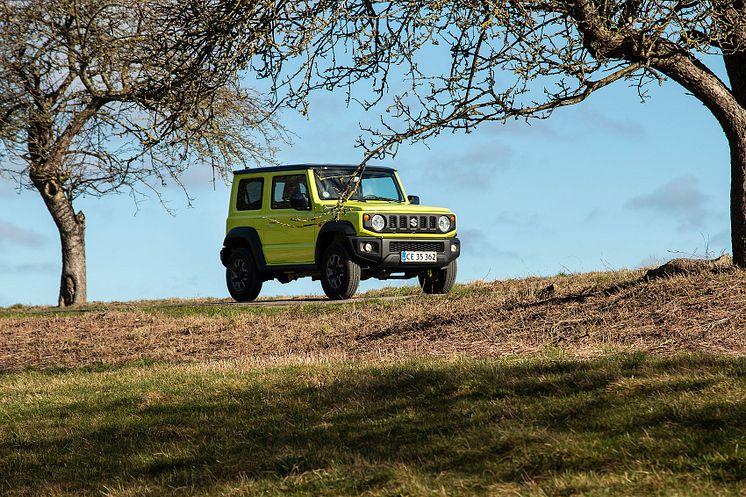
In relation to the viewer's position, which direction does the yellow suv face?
facing the viewer and to the right of the viewer
